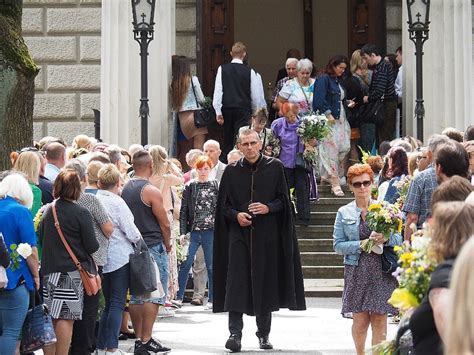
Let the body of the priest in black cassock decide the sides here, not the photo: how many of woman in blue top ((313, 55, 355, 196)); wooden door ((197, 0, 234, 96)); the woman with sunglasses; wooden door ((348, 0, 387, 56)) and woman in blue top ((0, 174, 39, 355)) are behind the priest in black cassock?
3

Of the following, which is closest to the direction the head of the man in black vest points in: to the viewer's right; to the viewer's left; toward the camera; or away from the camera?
away from the camera

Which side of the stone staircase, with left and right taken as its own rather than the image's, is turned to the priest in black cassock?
front

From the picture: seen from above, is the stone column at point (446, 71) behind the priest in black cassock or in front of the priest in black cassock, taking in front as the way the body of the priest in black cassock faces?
behind

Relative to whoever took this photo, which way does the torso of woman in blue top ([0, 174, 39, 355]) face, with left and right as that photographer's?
facing away from the viewer and to the right of the viewer

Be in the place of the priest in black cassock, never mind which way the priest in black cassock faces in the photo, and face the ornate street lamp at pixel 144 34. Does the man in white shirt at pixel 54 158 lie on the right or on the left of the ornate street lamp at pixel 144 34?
left

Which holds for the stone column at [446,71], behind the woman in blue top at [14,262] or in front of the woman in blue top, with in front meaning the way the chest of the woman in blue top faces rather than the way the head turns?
in front

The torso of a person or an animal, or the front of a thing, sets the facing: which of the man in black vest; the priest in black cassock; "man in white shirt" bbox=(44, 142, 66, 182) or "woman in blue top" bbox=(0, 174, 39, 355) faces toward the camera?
the priest in black cassock

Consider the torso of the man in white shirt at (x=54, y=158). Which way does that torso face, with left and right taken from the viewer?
facing away from the viewer and to the right of the viewer

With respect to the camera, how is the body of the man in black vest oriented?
away from the camera
